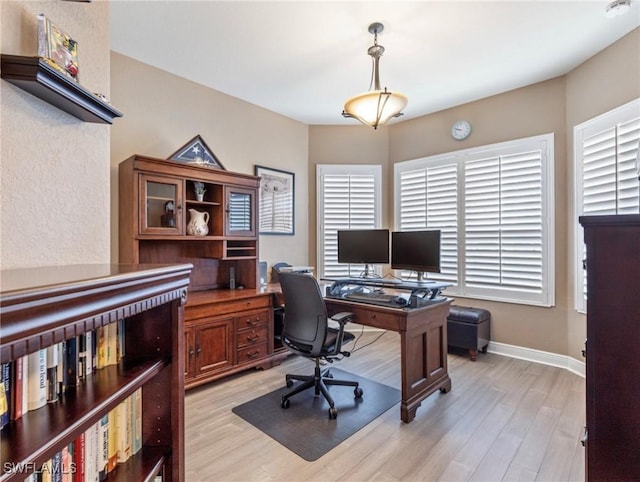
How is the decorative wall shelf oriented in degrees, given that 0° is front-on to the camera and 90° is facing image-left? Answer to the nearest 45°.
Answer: approximately 315°

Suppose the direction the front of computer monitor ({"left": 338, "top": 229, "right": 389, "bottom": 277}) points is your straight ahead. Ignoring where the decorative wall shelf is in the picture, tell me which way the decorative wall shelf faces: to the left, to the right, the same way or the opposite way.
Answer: to the left

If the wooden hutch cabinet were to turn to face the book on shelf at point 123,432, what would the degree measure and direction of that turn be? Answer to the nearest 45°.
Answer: approximately 45° to its right

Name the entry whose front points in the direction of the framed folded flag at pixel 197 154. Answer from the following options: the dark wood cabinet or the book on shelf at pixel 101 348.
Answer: the dark wood cabinet

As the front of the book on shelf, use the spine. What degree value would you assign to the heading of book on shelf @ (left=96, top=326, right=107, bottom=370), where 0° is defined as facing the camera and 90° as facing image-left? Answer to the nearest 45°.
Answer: approximately 315°

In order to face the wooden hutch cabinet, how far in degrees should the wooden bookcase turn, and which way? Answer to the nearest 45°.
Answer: approximately 90° to its left

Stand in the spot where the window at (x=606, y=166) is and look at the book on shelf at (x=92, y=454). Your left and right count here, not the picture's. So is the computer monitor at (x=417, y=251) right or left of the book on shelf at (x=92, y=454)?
right

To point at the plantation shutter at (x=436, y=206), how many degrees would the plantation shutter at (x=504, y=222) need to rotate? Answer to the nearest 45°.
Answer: approximately 45° to its right

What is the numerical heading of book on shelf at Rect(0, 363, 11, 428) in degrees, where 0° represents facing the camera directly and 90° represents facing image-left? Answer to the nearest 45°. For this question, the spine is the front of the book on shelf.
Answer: approximately 315°

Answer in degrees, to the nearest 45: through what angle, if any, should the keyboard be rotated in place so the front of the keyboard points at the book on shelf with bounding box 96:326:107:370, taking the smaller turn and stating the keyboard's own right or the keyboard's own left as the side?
0° — it already faces it

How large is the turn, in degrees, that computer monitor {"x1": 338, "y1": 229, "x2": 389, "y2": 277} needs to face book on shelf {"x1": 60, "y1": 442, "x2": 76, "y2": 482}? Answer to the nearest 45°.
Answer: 0° — it already faces it

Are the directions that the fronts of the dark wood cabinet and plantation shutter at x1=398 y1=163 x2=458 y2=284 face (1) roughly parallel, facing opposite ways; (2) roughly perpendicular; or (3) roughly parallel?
roughly perpendicular
